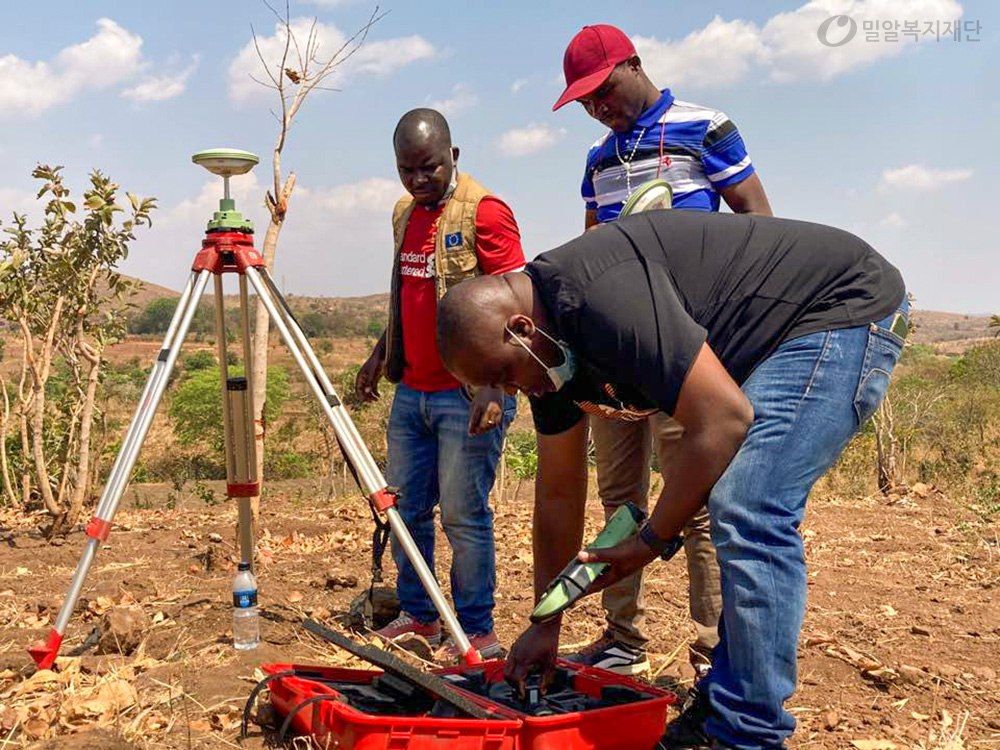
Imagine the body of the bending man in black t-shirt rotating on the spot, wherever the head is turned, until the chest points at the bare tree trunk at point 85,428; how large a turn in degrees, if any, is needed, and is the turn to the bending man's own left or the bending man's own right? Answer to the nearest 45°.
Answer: approximately 45° to the bending man's own right

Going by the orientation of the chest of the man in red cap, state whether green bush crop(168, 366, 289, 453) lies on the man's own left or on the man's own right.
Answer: on the man's own right

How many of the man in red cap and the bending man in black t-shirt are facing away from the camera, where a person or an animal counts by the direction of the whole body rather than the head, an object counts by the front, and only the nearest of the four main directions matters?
0

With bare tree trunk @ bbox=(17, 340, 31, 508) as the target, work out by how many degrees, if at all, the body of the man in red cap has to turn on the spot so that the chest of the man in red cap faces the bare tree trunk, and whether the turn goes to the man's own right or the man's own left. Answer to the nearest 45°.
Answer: approximately 90° to the man's own right

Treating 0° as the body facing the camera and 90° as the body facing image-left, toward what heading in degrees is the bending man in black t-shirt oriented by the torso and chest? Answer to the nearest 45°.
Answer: approximately 90°

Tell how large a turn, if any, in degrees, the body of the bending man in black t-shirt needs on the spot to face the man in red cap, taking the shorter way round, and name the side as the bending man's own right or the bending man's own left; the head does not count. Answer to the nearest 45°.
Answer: approximately 90° to the bending man's own right

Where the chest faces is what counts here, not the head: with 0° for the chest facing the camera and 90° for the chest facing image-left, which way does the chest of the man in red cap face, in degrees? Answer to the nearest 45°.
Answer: approximately 45°

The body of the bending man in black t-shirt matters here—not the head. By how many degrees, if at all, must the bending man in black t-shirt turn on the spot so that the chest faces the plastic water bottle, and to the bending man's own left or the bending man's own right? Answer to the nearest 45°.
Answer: approximately 45° to the bending man's own right

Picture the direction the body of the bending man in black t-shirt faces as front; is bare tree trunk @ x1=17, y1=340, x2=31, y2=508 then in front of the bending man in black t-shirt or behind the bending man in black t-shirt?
in front

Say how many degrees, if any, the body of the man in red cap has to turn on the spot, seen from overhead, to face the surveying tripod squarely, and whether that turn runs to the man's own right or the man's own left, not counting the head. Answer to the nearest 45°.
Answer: approximately 45° to the man's own right

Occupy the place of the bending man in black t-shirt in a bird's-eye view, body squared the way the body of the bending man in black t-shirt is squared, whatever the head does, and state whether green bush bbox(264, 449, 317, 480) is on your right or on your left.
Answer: on your right

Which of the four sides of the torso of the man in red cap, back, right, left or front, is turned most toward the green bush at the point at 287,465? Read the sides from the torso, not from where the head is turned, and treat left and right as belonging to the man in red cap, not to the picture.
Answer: right
